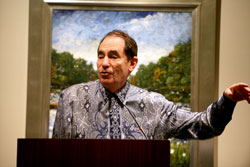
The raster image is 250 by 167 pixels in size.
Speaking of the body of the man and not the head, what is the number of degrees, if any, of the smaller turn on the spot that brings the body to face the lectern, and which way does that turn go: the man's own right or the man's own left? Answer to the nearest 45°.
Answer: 0° — they already face it

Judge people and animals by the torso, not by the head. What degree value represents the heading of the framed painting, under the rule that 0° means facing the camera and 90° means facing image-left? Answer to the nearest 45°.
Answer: approximately 0°

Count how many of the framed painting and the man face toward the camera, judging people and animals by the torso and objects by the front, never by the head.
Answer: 2
